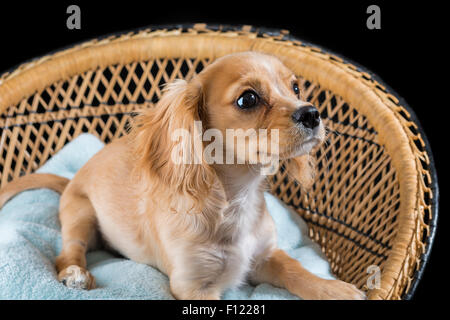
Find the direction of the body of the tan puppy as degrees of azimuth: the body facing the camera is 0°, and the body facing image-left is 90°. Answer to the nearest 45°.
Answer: approximately 315°
